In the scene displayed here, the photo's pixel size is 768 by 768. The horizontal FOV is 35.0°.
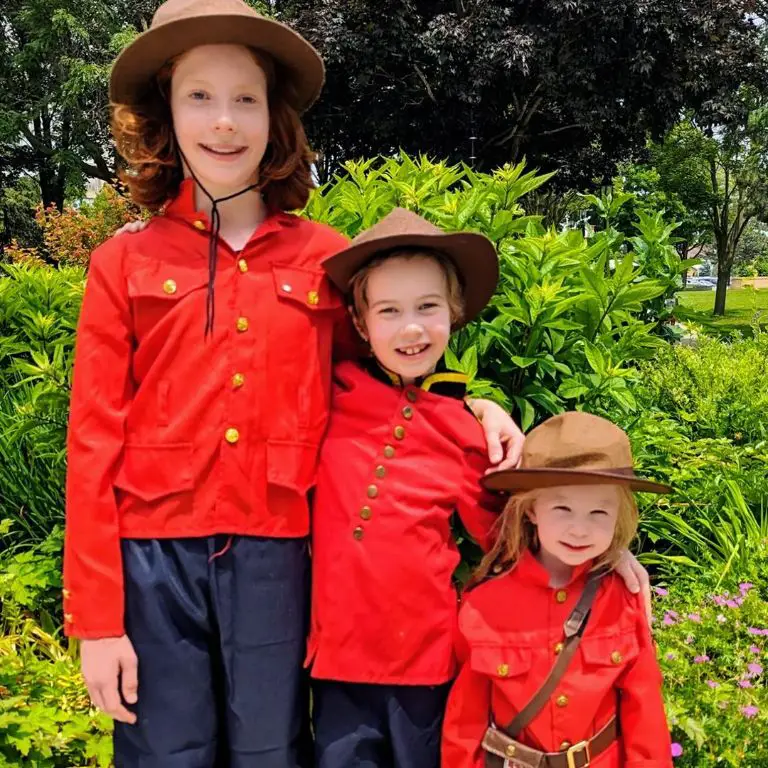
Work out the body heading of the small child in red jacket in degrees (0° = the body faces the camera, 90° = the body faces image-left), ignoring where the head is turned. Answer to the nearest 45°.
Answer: approximately 0°

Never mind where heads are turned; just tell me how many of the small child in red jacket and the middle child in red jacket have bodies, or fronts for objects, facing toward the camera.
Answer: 2

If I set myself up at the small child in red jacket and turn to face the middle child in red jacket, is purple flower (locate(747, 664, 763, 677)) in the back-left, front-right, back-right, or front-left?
back-right

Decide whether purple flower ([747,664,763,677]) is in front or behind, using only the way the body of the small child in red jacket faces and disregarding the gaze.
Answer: behind

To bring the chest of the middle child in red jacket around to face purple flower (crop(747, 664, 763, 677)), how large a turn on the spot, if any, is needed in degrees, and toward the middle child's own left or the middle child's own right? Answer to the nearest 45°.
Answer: approximately 135° to the middle child's own left
